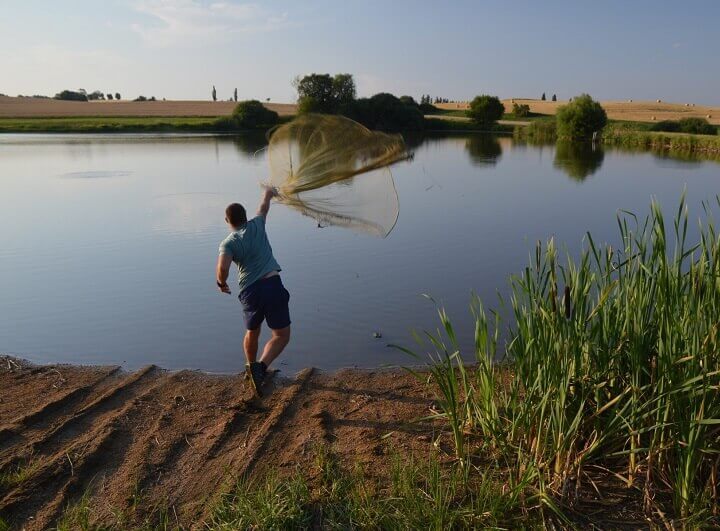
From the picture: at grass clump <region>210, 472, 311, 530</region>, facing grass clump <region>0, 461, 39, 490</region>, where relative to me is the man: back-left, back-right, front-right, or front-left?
front-right

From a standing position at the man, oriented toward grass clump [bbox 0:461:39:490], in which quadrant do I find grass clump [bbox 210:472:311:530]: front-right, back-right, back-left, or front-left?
front-left

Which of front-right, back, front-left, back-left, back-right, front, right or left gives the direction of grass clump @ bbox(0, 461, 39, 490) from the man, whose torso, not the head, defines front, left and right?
back-left

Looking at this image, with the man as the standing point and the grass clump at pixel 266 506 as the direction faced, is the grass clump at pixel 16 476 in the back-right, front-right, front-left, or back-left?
front-right

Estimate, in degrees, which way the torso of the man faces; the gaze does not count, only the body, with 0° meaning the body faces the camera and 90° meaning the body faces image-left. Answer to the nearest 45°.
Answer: approximately 180°

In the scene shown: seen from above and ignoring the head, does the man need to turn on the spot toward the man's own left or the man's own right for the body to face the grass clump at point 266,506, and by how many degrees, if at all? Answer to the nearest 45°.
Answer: approximately 180°
